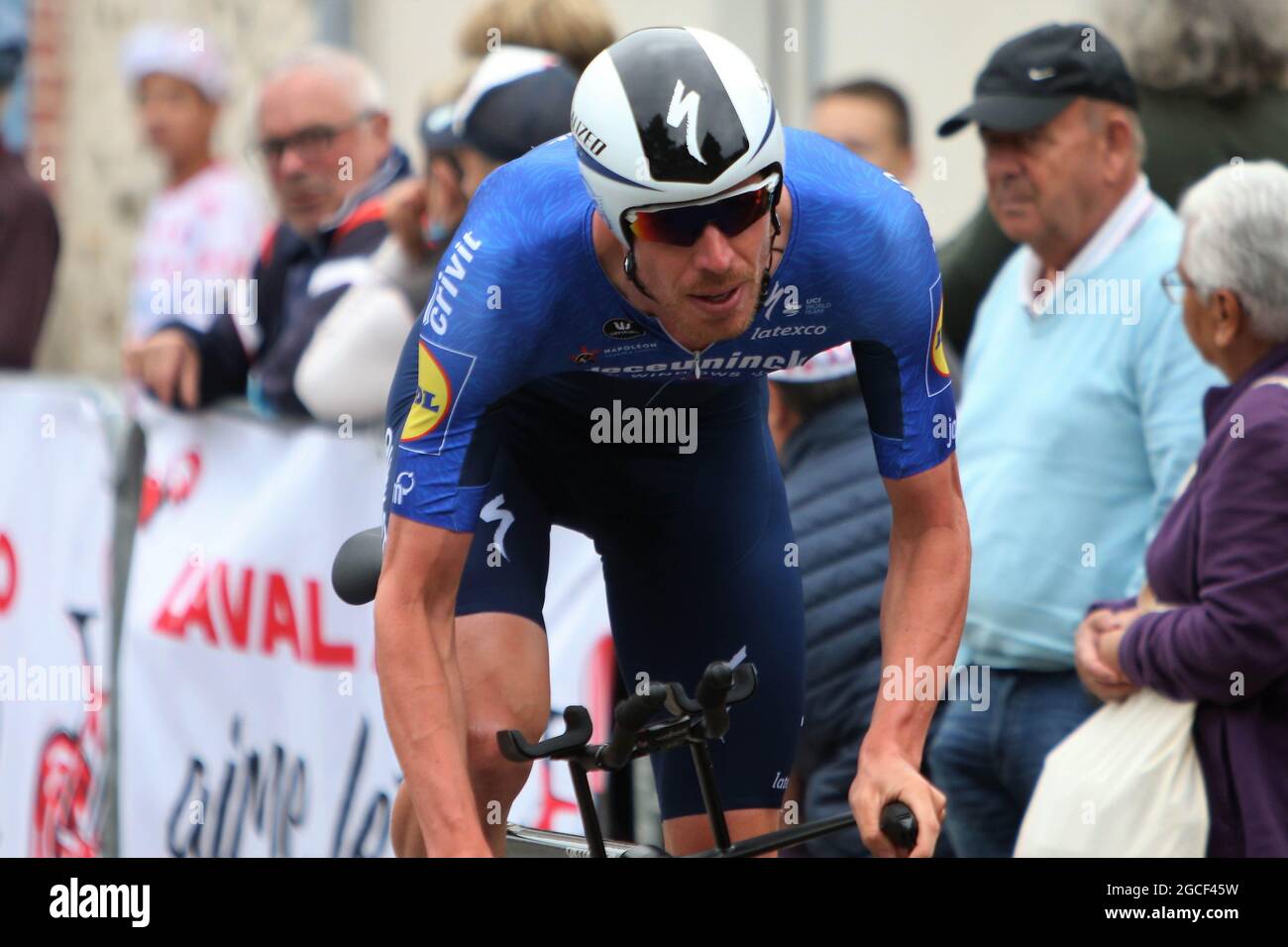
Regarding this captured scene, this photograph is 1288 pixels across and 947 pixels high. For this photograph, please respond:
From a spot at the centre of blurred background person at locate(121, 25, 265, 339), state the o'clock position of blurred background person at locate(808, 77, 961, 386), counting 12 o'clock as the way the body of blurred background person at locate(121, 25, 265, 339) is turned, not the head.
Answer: blurred background person at locate(808, 77, 961, 386) is roughly at 9 o'clock from blurred background person at locate(121, 25, 265, 339).

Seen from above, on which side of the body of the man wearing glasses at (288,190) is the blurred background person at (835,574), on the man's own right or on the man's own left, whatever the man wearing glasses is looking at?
on the man's own left

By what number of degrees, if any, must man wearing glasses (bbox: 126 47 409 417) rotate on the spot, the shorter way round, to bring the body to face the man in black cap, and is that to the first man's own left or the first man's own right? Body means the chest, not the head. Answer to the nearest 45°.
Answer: approximately 90° to the first man's own left

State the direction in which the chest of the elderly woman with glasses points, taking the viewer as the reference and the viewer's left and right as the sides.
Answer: facing to the left of the viewer

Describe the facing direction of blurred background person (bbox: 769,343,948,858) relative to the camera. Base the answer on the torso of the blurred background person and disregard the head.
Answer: to the viewer's left

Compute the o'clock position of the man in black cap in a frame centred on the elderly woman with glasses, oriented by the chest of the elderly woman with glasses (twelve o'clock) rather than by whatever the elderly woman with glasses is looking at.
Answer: The man in black cap is roughly at 2 o'clock from the elderly woman with glasses.
